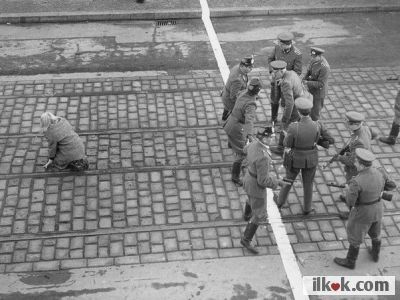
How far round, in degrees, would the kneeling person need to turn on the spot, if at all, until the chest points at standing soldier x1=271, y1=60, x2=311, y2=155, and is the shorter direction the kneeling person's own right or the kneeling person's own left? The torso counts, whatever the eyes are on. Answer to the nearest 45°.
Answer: approximately 180°

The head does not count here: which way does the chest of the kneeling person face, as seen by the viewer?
to the viewer's left

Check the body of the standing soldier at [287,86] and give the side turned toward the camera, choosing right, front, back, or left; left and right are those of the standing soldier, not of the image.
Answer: left

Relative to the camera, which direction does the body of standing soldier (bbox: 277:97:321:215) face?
away from the camera

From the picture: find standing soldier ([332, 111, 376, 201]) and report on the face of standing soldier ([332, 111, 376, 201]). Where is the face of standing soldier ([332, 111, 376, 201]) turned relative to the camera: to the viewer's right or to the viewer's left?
to the viewer's left

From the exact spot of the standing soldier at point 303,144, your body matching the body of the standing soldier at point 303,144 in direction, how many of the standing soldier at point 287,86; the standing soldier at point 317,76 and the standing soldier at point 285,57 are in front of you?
3

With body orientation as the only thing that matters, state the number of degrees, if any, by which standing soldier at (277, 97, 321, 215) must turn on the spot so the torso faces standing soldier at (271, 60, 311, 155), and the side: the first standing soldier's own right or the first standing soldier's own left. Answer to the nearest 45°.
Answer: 0° — they already face them

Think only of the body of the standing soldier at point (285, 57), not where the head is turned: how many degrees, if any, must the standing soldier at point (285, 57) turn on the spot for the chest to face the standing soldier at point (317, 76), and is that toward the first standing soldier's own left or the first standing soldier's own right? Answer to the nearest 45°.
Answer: approximately 45° to the first standing soldier's own left
